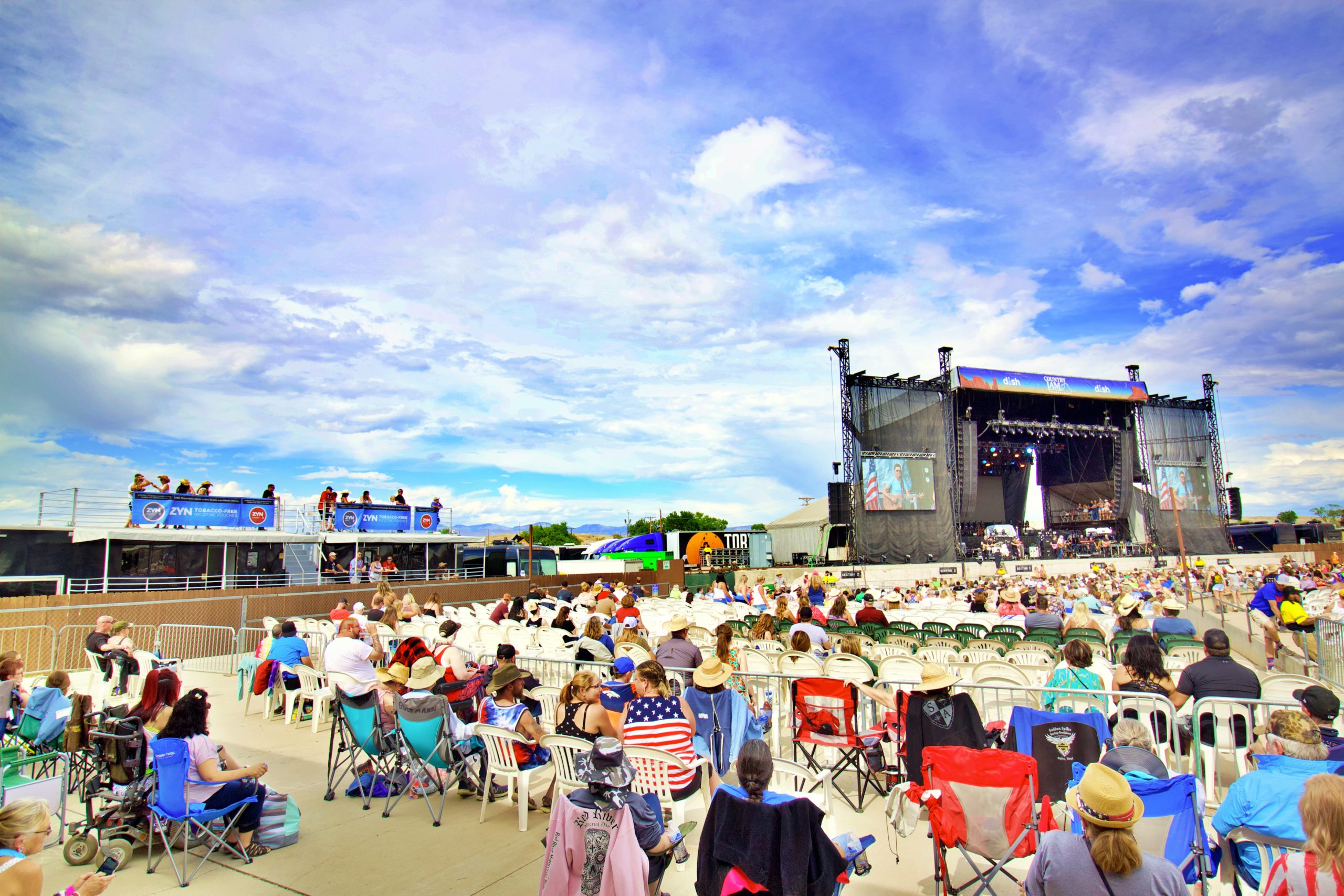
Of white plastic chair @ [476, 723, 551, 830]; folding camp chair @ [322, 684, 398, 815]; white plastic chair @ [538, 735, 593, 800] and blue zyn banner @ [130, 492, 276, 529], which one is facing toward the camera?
the blue zyn banner

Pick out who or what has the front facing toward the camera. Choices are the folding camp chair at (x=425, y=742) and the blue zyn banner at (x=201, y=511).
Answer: the blue zyn banner

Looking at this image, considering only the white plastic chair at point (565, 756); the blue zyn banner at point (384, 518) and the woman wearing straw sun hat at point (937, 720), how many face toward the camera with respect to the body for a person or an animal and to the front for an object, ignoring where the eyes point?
1

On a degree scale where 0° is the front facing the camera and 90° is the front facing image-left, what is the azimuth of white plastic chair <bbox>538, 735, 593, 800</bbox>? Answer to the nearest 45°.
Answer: approximately 225°

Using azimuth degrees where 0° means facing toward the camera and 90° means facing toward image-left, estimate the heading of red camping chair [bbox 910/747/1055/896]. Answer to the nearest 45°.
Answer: approximately 180°

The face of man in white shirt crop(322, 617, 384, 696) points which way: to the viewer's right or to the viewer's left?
to the viewer's right

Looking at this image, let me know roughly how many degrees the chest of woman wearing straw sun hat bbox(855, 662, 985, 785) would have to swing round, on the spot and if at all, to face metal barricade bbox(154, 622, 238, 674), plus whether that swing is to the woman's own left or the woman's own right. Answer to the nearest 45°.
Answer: approximately 45° to the woman's own left

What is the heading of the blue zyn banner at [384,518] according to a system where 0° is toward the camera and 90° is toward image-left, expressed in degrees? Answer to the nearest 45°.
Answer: approximately 0°

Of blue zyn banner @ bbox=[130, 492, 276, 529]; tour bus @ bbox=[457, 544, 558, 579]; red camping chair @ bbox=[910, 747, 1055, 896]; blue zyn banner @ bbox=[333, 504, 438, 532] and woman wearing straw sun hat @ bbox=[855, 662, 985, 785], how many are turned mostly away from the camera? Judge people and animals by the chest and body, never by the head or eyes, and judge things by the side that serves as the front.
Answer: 2

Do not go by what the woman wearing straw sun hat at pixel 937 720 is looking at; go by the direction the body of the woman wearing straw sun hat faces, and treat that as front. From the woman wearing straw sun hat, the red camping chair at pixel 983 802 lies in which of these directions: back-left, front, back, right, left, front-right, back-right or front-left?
back

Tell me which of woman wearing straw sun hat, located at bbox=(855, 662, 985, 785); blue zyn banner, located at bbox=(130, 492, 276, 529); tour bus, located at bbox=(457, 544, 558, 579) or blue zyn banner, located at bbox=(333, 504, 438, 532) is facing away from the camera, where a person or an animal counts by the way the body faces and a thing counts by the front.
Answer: the woman wearing straw sun hat

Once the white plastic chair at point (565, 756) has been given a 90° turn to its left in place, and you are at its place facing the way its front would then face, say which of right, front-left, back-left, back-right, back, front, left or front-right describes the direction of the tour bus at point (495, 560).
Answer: front-right

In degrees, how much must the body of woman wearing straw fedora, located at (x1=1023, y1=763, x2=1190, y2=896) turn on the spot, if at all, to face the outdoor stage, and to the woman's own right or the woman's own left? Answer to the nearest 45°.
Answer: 0° — they already face it

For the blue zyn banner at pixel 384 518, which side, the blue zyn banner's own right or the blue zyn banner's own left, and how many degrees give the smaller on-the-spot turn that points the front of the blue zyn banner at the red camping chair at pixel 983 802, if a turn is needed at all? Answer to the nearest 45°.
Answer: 0° — it already faces it

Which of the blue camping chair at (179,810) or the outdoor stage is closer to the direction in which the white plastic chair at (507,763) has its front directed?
the outdoor stage

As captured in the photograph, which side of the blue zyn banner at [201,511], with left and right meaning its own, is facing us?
front

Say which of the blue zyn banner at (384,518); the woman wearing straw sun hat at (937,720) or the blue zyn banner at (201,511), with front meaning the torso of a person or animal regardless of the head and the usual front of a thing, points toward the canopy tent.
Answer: the woman wearing straw sun hat

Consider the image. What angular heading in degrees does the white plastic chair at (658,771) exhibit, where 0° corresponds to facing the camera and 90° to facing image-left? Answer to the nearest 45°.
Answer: approximately 225°

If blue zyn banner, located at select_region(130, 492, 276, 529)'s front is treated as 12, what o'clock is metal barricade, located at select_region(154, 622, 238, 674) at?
The metal barricade is roughly at 12 o'clock from the blue zyn banner.
